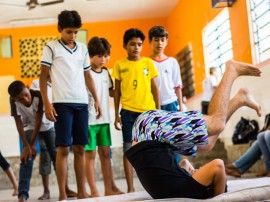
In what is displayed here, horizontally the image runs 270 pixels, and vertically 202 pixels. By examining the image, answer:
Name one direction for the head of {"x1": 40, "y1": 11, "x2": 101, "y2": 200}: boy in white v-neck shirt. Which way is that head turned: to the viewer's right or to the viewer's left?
to the viewer's right

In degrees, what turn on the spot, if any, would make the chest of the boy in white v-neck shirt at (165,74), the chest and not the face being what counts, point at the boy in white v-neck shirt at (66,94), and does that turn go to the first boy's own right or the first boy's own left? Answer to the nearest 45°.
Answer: approximately 45° to the first boy's own right

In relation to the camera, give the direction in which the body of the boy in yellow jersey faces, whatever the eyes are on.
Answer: toward the camera

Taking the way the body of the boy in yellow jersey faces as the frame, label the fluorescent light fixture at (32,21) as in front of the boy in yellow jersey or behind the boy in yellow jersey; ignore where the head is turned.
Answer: behind

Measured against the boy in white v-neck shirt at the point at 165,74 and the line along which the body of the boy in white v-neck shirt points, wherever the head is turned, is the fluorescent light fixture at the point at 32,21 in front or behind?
behind

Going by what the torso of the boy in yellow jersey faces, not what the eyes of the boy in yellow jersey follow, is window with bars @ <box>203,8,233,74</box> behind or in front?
behind

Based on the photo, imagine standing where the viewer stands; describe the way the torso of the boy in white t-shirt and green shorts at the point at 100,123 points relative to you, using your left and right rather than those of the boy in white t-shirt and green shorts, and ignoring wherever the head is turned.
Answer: facing the viewer and to the right of the viewer

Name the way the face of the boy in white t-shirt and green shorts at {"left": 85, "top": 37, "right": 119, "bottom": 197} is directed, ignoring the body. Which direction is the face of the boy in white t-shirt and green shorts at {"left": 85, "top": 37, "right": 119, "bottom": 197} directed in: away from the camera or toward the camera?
toward the camera

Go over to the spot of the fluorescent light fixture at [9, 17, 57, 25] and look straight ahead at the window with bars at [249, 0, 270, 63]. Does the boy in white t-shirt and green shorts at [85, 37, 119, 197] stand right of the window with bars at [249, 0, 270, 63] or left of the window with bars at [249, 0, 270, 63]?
right

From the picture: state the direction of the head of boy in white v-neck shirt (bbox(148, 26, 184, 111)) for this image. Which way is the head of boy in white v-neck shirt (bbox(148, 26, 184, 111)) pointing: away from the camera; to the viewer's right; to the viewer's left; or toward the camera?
toward the camera

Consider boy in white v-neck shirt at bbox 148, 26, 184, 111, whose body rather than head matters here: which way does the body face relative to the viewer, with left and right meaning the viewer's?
facing the viewer

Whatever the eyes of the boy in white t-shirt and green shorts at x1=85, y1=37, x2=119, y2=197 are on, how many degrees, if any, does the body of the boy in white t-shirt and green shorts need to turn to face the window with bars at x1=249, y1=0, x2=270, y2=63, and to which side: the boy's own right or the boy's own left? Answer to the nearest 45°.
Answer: approximately 90° to the boy's own left

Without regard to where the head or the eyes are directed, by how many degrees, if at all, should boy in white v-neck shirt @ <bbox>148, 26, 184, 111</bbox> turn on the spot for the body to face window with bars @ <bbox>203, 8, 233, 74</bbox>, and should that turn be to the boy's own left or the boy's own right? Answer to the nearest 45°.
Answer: approximately 180°
